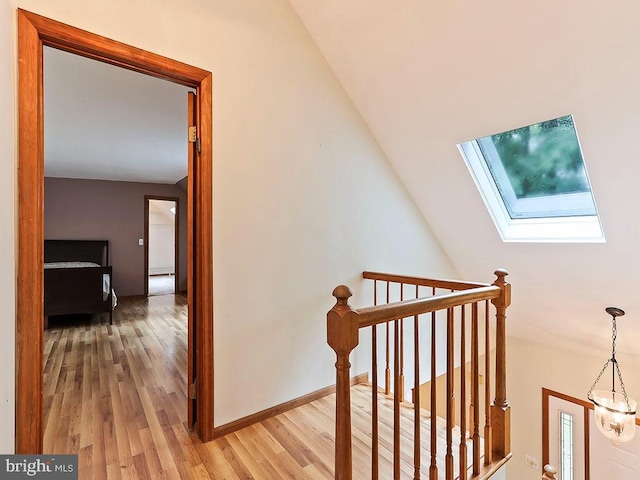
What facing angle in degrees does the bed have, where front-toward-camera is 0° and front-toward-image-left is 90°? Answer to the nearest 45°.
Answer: approximately 0°

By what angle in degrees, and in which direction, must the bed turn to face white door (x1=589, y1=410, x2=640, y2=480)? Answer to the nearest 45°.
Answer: approximately 45° to its left

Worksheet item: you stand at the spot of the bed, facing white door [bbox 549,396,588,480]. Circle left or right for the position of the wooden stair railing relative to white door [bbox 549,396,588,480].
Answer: right

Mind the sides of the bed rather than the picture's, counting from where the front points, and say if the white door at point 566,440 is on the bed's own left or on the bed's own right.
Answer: on the bed's own left

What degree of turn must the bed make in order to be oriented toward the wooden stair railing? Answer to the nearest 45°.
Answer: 0° — it already faces it
